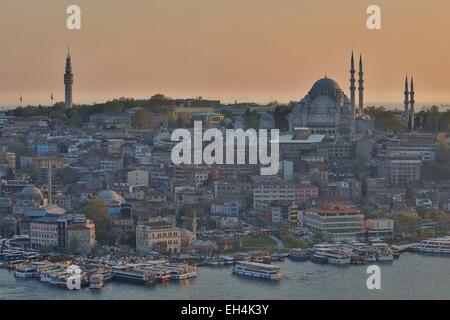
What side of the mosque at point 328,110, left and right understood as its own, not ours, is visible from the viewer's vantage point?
right

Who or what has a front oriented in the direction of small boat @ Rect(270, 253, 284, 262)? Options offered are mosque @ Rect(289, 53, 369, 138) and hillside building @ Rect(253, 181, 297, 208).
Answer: the hillside building

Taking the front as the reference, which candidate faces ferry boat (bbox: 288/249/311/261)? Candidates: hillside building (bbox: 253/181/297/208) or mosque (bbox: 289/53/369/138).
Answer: the hillside building

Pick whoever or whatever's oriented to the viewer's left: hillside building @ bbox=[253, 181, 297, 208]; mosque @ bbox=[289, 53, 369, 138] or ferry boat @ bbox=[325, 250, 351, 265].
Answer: the ferry boat

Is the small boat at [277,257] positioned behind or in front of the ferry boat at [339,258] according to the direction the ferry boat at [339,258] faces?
in front

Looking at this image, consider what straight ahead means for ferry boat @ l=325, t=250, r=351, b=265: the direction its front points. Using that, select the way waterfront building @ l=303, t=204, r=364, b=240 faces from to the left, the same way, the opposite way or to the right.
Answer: to the left

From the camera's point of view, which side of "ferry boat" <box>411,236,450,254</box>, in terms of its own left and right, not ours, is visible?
left

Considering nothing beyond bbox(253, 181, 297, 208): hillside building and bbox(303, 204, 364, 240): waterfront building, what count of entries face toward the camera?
2

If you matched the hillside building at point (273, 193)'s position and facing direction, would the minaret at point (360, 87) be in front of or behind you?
behind

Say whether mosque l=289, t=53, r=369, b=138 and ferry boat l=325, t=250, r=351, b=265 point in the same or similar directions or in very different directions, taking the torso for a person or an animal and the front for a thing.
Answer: very different directions

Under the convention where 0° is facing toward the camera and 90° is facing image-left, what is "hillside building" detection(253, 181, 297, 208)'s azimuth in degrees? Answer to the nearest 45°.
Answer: approximately 0°

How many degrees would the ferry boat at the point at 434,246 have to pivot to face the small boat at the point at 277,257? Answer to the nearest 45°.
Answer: approximately 45° to its left

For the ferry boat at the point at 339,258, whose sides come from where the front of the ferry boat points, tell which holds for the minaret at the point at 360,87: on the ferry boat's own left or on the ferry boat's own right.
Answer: on the ferry boat's own right

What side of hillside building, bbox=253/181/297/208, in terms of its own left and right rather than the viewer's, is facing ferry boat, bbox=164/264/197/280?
front

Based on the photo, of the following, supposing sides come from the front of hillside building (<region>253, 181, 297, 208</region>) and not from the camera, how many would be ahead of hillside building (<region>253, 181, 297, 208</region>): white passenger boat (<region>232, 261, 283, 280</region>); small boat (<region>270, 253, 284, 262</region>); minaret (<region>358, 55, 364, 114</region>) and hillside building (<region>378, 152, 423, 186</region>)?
2

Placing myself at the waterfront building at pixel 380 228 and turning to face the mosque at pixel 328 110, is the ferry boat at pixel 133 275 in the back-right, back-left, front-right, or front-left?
back-left
